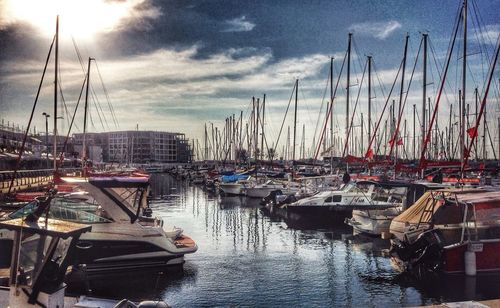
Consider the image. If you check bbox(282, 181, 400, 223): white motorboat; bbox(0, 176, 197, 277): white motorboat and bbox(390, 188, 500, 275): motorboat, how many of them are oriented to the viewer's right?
1

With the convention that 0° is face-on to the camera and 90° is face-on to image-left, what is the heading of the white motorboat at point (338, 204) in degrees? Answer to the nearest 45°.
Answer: approximately 90°

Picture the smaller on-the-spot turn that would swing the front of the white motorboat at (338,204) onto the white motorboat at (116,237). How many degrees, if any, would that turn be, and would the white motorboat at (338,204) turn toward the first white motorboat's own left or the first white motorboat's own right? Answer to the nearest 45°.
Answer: approximately 45° to the first white motorboat's own left
